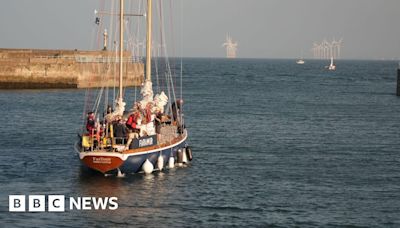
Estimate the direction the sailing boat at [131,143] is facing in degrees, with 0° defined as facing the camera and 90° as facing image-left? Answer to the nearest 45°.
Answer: approximately 225°
